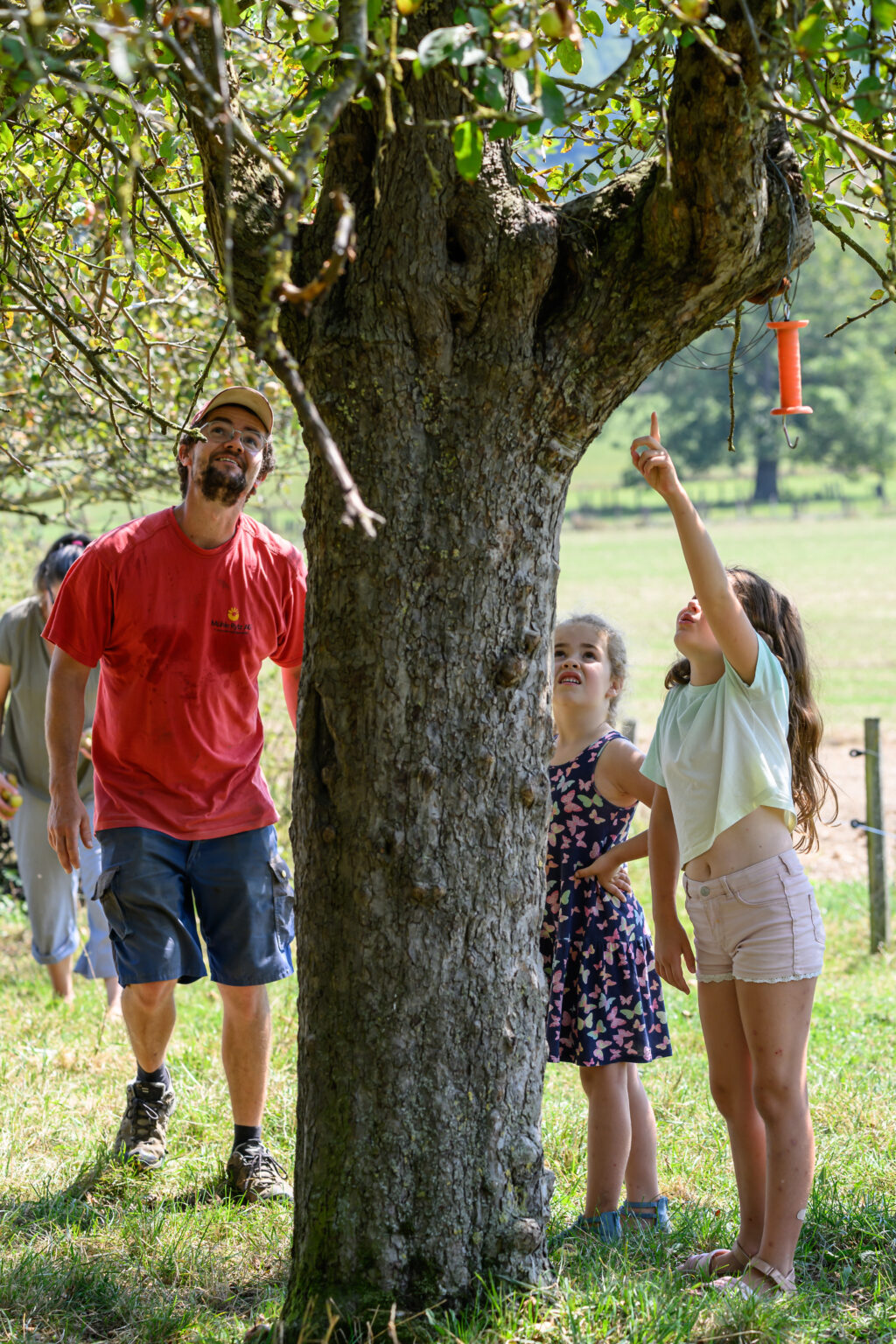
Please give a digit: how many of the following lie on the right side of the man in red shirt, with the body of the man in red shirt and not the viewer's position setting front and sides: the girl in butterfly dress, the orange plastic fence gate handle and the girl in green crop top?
0

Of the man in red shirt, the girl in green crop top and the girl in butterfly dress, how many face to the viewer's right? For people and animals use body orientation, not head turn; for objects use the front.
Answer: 0

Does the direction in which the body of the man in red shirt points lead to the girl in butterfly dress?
no

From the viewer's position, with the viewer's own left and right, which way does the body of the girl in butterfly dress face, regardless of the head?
facing the viewer and to the left of the viewer

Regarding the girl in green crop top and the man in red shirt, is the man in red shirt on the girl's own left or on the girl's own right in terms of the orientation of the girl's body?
on the girl's own right

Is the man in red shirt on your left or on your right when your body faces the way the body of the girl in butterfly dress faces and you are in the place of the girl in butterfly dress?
on your right

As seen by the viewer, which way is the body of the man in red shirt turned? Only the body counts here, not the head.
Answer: toward the camera

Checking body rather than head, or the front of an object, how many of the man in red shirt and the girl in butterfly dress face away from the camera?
0

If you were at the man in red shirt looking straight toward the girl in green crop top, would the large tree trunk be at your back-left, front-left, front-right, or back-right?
front-right

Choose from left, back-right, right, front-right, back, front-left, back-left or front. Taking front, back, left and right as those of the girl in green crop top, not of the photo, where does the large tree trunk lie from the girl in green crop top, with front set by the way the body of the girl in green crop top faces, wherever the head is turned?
front

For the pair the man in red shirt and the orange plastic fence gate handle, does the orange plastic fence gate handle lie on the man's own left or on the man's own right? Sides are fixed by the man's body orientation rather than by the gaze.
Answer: on the man's own left

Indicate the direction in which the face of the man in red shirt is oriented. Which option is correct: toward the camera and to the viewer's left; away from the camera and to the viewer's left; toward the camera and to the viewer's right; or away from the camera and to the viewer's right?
toward the camera and to the viewer's right
